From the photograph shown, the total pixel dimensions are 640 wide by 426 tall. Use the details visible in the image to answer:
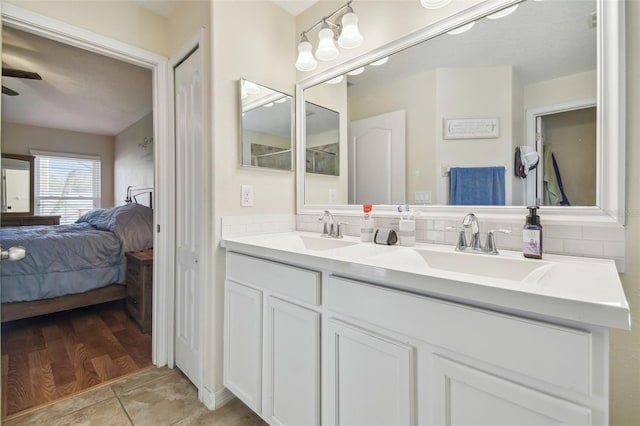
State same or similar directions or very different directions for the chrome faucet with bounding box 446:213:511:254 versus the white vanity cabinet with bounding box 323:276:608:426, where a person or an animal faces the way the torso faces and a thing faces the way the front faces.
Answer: same or similar directions

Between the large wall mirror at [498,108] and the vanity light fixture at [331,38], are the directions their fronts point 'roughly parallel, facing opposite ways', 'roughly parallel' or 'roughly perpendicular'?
roughly parallel

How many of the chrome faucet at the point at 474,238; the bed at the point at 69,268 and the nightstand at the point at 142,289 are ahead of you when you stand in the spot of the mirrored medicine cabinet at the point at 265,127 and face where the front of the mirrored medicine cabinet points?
1

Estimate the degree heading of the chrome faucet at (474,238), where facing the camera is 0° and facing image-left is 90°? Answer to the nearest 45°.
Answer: approximately 45°

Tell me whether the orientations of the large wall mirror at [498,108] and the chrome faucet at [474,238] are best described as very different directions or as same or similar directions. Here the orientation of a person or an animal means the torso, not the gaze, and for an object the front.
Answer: same or similar directions

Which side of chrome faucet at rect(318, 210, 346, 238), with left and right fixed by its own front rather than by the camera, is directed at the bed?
right

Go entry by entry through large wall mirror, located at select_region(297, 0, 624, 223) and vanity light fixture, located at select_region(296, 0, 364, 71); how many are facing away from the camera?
0

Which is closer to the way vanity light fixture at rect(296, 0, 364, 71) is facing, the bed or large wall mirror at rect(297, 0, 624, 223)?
the bed

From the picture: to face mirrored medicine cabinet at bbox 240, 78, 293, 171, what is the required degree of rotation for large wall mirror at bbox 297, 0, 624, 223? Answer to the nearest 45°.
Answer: approximately 45° to its right

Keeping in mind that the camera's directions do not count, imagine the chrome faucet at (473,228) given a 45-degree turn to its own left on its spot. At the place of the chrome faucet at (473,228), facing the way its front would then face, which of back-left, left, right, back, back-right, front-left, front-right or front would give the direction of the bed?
right

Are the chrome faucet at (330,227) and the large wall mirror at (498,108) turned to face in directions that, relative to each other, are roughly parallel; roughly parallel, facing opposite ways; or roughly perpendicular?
roughly parallel

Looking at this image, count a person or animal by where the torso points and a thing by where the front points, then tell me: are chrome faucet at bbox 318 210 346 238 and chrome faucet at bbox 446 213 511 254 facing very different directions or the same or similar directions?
same or similar directions

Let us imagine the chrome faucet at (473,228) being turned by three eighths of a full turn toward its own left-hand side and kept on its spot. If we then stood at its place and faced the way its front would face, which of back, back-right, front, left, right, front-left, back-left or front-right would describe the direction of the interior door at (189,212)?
back

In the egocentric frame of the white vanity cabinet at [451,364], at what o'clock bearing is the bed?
The bed is roughly at 2 o'clock from the white vanity cabinet.

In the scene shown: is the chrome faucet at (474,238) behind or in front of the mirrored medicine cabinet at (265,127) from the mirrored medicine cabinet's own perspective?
in front

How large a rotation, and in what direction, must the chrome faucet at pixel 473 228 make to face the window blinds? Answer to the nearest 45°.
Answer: approximately 45° to its right
